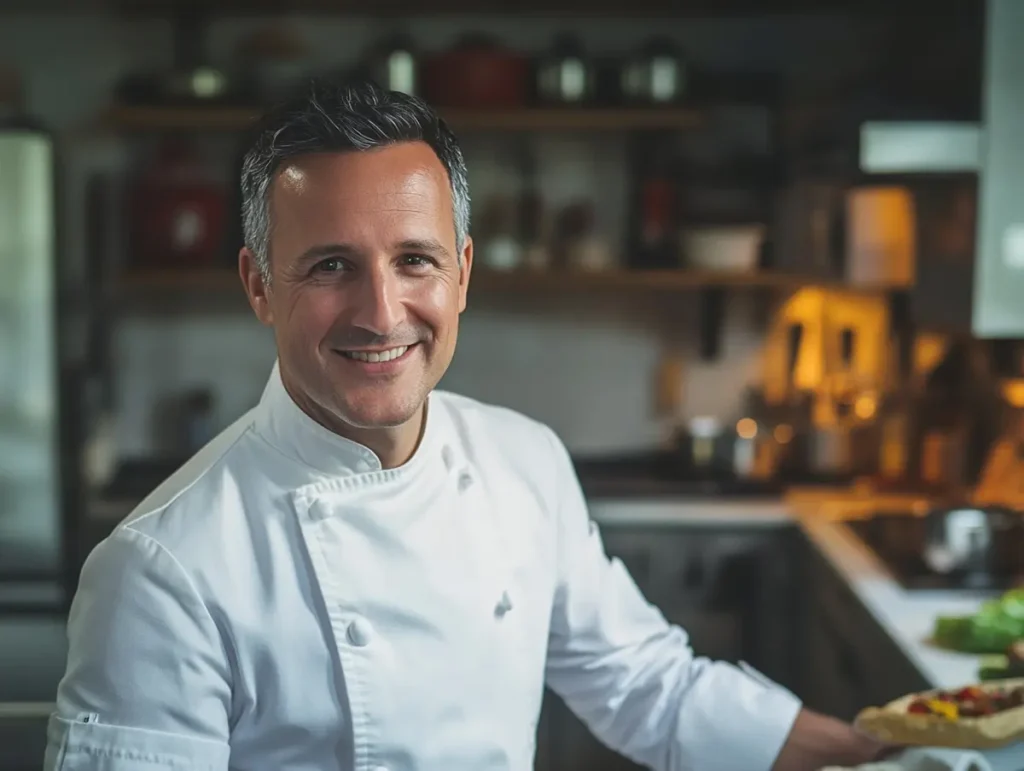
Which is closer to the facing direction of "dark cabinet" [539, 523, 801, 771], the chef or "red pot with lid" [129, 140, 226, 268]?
the chef

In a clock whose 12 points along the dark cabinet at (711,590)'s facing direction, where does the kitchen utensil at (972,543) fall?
The kitchen utensil is roughly at 11 o'clock from the dark cabinet.

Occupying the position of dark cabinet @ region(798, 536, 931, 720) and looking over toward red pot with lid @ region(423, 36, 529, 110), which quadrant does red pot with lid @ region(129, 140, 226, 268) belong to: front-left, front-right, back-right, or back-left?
front-left

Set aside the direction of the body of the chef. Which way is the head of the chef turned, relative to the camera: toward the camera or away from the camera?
toward the camera

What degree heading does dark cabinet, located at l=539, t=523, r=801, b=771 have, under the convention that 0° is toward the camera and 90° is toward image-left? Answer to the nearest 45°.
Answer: approximately 0°

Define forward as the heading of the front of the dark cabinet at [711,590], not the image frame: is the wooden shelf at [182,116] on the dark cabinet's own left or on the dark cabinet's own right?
on the dark cabinet's own right
